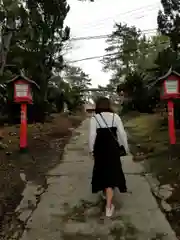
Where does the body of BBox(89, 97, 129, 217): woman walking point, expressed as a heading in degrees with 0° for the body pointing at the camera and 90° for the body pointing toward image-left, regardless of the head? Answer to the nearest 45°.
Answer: approximately 180°

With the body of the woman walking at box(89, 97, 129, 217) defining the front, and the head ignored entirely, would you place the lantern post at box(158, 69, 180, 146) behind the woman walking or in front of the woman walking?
in front

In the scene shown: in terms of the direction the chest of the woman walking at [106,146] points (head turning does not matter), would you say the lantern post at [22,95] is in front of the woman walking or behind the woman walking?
in front
